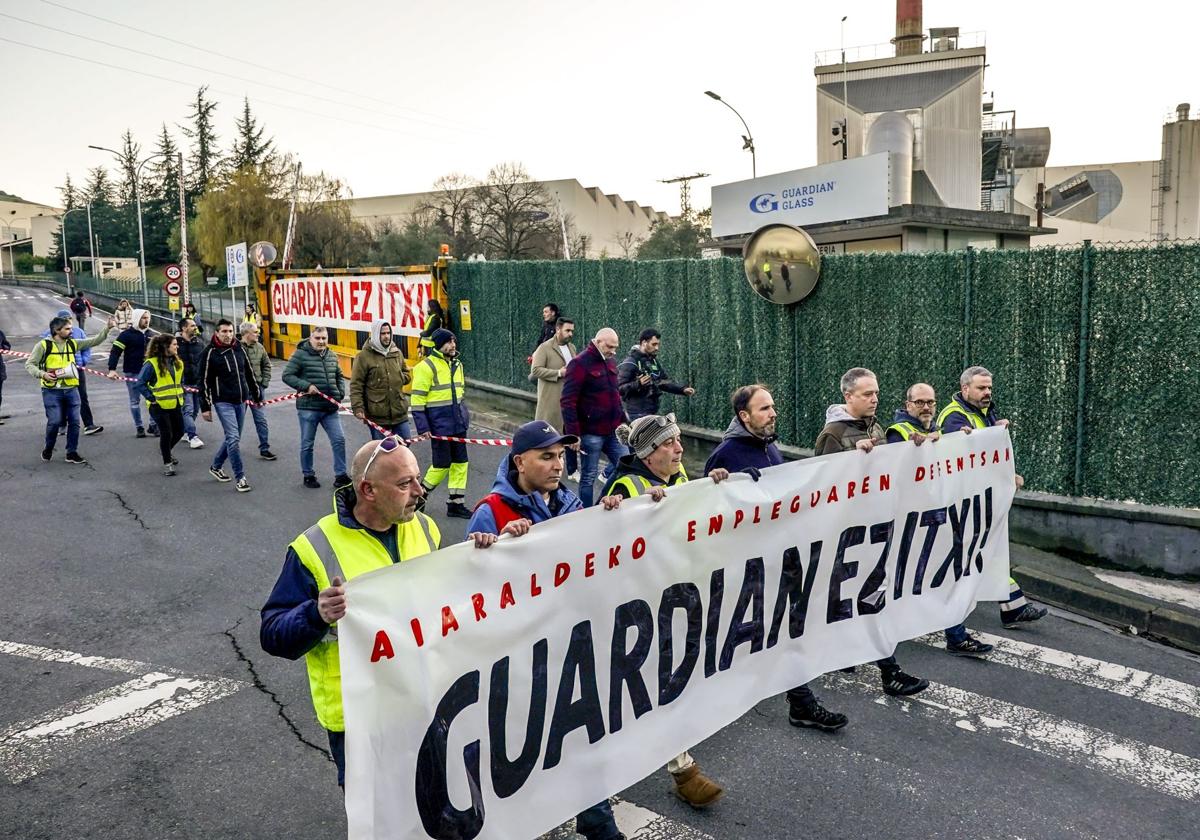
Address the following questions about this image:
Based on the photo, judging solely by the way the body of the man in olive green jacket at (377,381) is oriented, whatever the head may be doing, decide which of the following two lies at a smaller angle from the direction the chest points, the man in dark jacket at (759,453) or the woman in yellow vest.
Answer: the man in dark jacket

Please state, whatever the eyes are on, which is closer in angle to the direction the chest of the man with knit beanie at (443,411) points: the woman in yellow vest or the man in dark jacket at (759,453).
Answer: the man in dark jacket

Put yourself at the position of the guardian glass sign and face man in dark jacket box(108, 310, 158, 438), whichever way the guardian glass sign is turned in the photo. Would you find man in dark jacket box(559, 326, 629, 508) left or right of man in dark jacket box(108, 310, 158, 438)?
left

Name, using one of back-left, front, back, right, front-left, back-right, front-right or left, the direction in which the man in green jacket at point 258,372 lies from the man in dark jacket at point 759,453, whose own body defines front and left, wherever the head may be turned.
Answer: back

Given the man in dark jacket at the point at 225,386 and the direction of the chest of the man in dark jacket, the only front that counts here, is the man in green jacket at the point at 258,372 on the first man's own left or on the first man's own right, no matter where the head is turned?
on the first man's own left

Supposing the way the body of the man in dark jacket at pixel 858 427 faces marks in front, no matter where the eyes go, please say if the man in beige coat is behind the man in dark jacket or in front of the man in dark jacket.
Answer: behind

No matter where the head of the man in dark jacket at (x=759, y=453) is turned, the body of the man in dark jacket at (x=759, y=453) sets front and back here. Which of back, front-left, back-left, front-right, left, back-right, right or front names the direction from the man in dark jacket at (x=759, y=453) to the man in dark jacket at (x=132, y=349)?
back

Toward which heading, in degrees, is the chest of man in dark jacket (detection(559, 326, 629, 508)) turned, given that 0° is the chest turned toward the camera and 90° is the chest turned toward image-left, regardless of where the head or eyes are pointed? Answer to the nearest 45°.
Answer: approximately 315°
